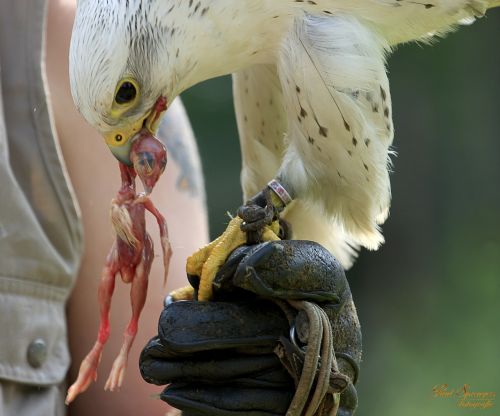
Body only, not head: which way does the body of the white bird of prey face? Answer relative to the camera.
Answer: to the viewer's left
